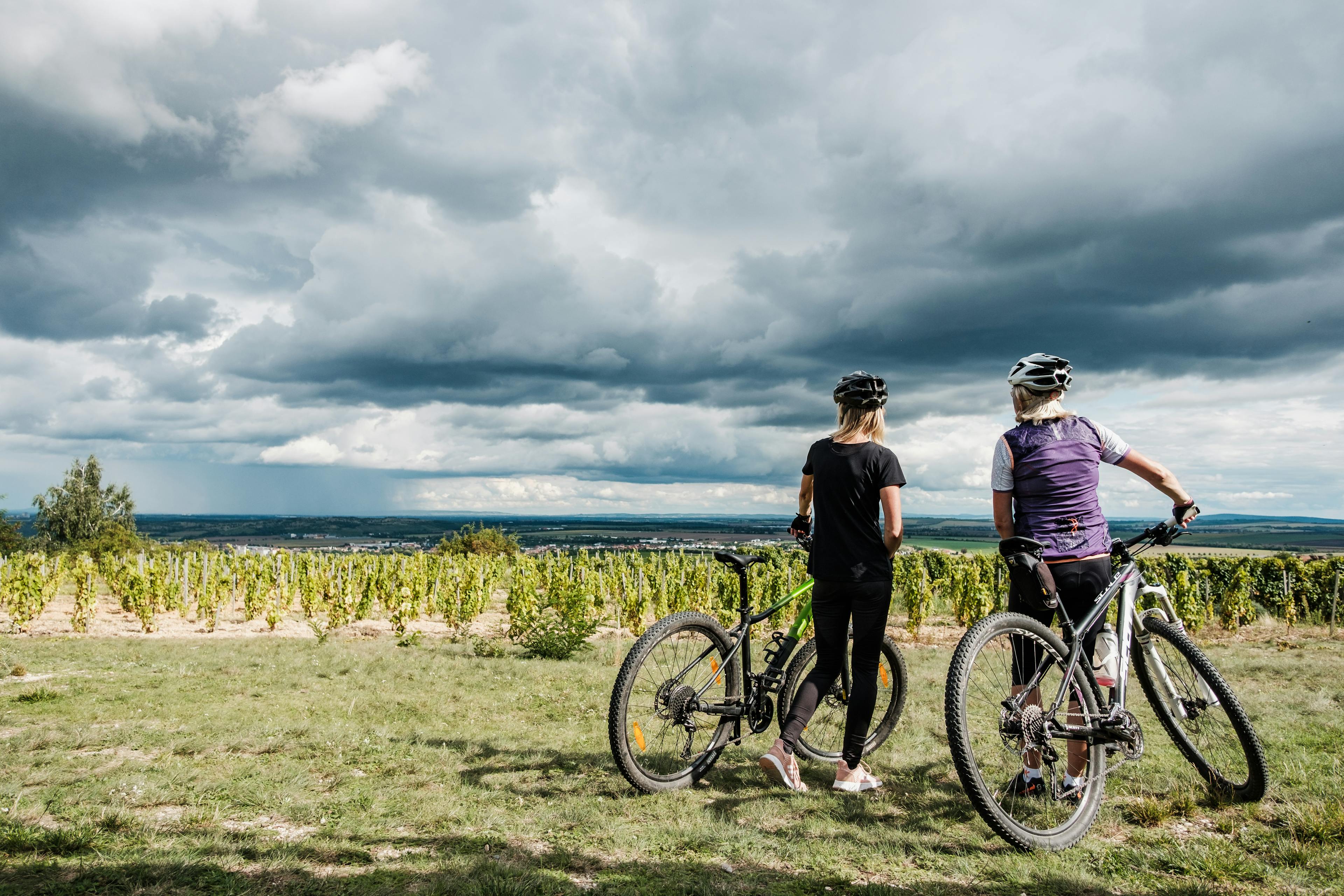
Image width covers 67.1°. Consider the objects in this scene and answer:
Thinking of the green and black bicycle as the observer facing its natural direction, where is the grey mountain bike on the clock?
The grey mountain bike is roughly at 2 o'clock from the green and black bicycle.

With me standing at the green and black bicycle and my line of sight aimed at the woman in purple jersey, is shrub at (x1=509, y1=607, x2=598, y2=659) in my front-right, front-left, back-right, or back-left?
back-left

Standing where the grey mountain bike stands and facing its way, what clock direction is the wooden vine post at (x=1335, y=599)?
The wooden vine post is roughly at 11 o'clock from the grey mountain bike.

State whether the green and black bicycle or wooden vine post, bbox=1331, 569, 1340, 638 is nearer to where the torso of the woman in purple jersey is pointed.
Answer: the wooden vine post

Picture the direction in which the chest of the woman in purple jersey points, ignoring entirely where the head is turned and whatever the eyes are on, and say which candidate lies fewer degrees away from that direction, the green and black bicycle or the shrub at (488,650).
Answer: the shrub

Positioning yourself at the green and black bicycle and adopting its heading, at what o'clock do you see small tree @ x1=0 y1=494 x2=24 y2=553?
The small tree is roughly at 9 o'clock from the green and black bicycle.

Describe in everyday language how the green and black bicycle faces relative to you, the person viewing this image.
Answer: facing away from the viewer and to the right of the viewer

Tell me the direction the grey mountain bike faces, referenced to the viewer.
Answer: facing away from the viewer and to the right of the viewer

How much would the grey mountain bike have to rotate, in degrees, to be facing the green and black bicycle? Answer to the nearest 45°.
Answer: approximately 135° to its left

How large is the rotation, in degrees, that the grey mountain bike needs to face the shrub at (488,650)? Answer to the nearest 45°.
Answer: approximately 90° to its left

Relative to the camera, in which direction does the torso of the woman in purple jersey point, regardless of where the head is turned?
away from the camera

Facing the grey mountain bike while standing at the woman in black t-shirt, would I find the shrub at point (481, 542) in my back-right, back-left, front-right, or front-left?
back-left

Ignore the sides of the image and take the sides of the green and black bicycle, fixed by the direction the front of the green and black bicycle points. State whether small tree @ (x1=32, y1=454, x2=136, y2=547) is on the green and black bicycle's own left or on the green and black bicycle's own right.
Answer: on the green and black bicycle's own left
